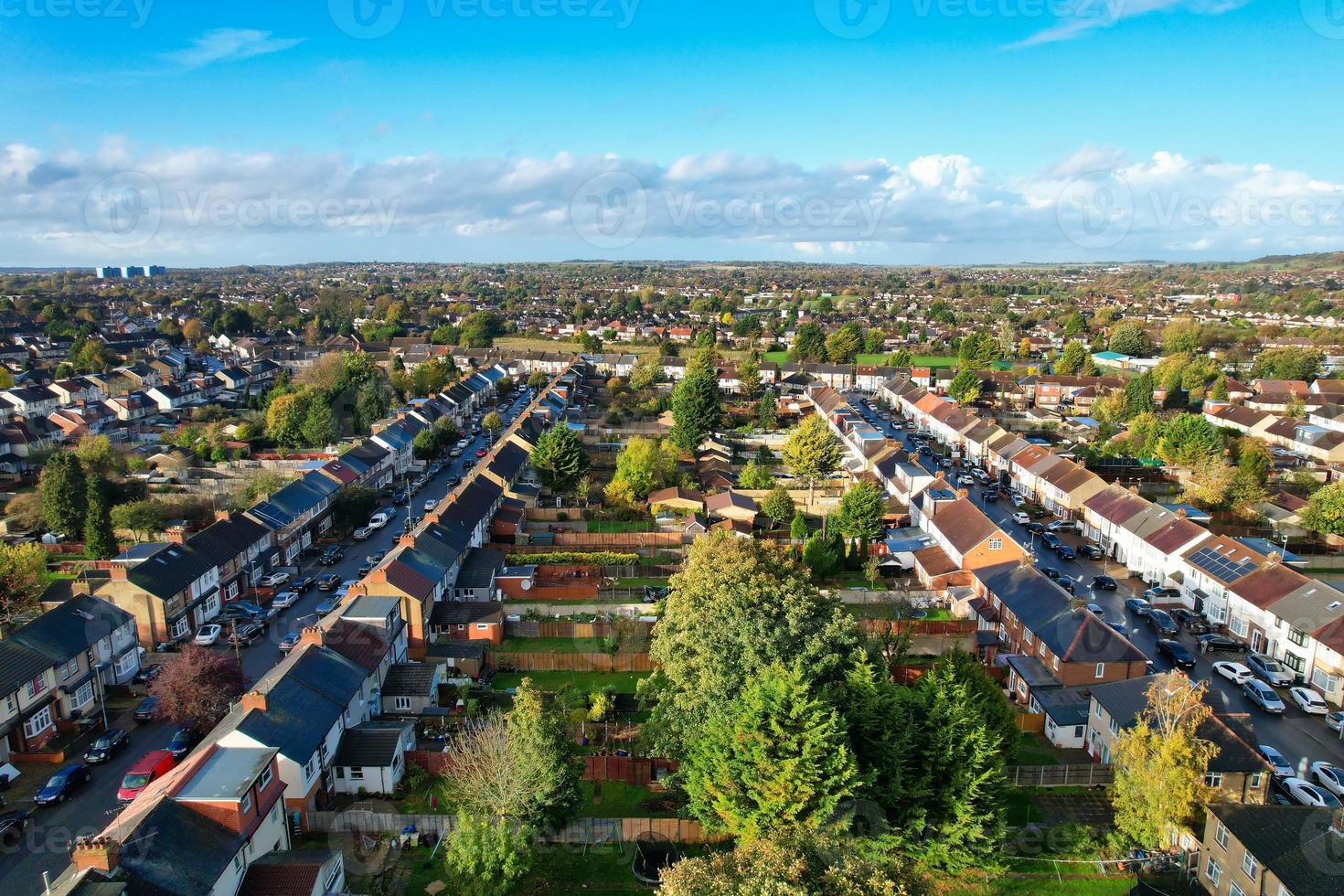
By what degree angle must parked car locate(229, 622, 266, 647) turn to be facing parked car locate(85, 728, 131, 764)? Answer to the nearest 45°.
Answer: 0° — it already faces it

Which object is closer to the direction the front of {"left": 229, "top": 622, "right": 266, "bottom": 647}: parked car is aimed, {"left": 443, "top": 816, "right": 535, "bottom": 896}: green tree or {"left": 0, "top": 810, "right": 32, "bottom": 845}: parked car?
the parked car

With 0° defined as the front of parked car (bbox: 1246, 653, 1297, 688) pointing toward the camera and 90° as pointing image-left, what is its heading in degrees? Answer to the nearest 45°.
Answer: approximately 315°
